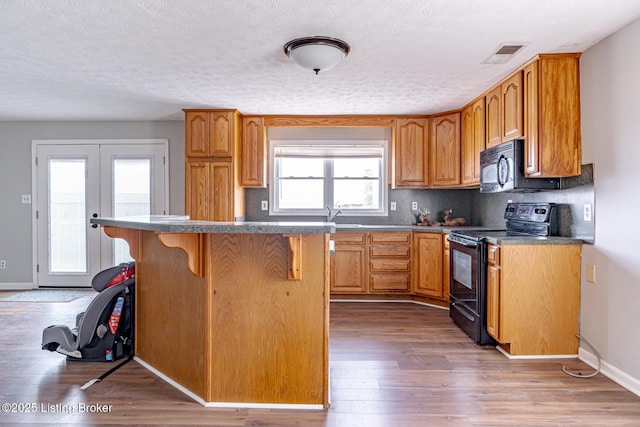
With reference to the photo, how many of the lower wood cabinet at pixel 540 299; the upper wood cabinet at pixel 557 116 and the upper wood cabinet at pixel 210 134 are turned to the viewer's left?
2

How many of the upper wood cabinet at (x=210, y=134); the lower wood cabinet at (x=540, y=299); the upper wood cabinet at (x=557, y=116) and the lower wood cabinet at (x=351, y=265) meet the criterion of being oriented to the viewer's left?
2

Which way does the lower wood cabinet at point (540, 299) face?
to the viewer's left

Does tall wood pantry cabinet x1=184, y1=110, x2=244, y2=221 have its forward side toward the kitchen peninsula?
yes

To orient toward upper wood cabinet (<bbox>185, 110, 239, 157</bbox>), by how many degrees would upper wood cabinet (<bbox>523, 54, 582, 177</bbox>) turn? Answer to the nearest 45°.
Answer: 0° — it already faces it

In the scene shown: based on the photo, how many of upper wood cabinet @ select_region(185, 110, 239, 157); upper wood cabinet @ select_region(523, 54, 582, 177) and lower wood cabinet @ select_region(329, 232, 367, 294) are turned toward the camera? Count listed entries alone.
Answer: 2
